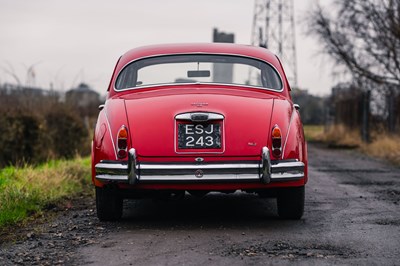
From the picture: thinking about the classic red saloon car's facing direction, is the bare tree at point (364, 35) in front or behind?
in front

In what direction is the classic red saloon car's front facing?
away from the camera
